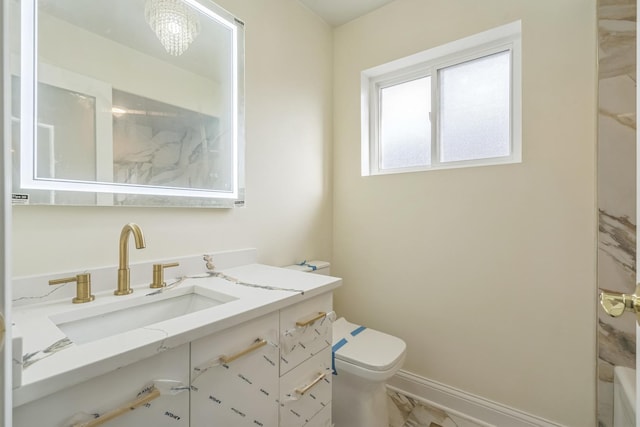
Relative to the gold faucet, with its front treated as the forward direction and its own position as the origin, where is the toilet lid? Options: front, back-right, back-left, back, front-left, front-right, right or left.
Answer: front-left

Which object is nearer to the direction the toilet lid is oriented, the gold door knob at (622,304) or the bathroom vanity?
the gold door knob

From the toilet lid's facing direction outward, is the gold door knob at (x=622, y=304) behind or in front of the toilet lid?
in front

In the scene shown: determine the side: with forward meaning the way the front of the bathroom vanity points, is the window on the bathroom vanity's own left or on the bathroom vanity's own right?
on the bathroom vanity's own left

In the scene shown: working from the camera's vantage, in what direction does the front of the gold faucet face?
facing the viewer and to the right of the viewer

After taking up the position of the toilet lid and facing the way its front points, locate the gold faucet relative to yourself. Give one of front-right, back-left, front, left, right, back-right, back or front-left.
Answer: right

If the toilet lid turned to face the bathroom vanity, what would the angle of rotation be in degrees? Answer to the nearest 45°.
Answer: approximately 90° to its right

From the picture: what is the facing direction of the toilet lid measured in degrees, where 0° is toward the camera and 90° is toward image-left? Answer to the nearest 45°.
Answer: approximately 315°

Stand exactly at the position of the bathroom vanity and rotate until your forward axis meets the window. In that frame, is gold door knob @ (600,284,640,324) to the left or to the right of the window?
right

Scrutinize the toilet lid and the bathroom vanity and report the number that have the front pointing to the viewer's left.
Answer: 0

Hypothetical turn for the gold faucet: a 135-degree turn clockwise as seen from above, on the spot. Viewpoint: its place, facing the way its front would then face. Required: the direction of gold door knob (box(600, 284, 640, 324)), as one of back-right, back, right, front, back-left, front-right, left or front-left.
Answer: back-left

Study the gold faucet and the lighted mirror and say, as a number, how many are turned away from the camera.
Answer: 0

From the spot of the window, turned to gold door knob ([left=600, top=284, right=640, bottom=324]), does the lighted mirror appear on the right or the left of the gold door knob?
right
